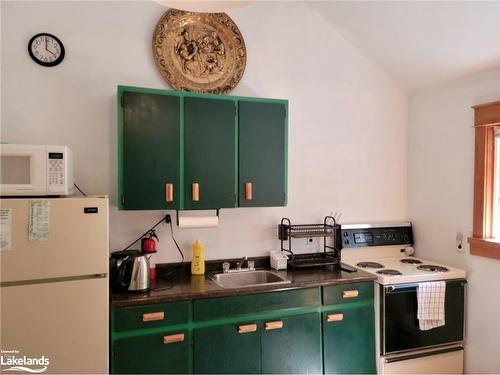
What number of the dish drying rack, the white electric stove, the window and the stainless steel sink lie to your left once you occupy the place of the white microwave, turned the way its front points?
4

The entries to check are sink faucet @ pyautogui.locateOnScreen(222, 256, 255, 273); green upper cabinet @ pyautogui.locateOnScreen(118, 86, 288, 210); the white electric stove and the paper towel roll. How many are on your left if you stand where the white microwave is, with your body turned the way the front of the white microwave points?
4

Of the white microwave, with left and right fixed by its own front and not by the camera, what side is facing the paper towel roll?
left
